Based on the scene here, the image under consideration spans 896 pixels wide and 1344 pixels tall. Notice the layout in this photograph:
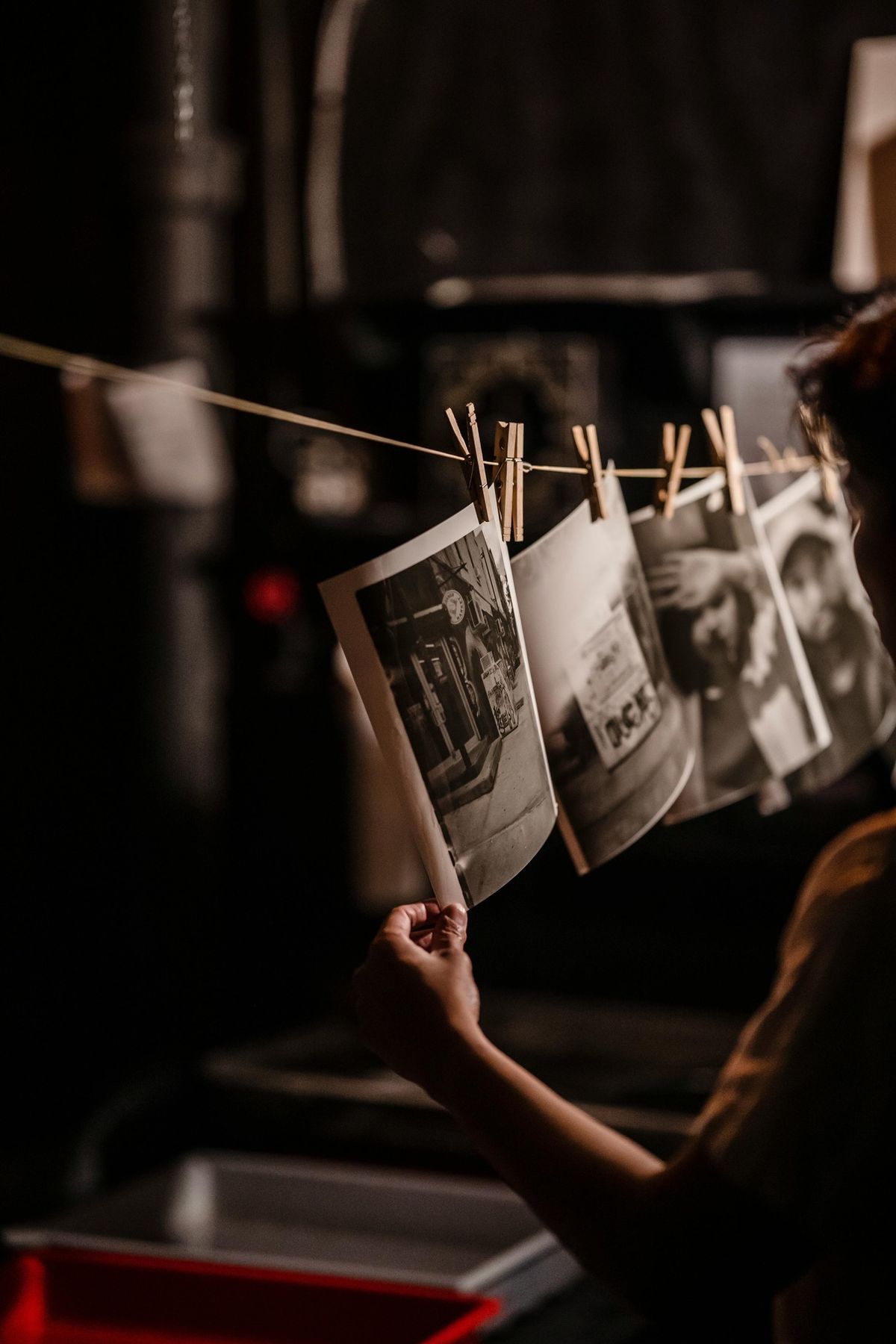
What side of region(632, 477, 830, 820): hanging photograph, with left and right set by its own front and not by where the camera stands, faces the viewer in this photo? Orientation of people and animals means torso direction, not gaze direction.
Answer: front
